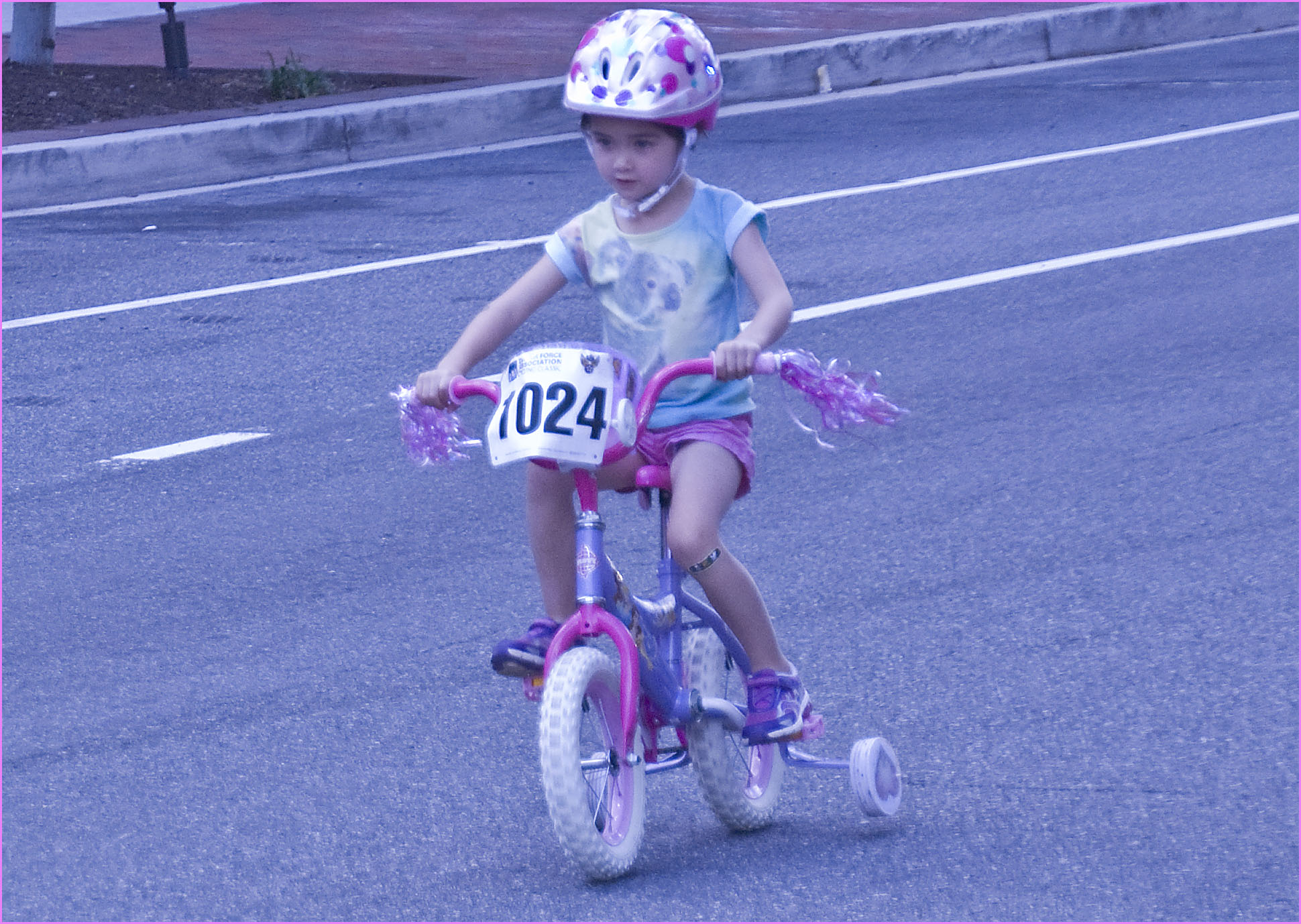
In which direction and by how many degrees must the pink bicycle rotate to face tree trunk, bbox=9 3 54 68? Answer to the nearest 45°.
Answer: approximately 135° to its right

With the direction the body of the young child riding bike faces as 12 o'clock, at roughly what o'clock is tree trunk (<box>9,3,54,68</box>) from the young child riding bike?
The tree trunk is roughly at 4 o'clock from the young child riding bike.

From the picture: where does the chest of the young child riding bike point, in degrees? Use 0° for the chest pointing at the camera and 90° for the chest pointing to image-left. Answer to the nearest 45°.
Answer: approximately 45°

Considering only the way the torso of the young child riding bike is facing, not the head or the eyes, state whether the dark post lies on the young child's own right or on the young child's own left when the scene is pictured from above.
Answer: on the young child's own right

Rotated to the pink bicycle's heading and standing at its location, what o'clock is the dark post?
The dark post is roughly at 4 o'clock from the pink bicycle.

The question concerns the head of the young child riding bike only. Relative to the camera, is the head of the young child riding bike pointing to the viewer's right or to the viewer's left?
to the viewer's left

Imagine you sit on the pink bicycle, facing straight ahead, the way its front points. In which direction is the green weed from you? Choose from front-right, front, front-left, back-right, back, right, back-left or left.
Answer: back-right

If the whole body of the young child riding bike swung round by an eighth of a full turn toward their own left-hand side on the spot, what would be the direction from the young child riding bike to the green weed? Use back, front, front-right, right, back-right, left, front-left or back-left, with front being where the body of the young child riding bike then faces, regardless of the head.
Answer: back

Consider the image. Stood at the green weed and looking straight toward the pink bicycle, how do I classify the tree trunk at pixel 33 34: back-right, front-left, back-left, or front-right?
back-right
